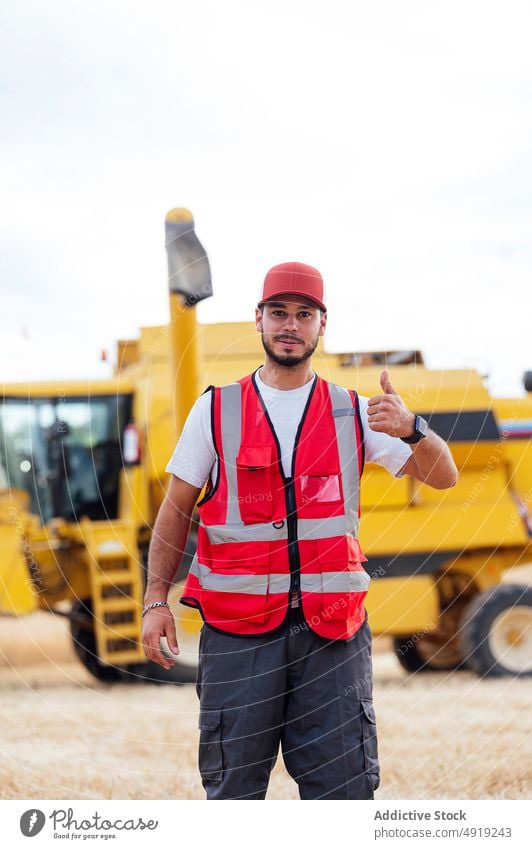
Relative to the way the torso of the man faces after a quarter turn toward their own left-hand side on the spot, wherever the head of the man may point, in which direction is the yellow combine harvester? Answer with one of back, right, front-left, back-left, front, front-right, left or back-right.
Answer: left

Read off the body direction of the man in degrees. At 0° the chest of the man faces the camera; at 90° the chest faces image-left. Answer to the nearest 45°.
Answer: approximately 0°
